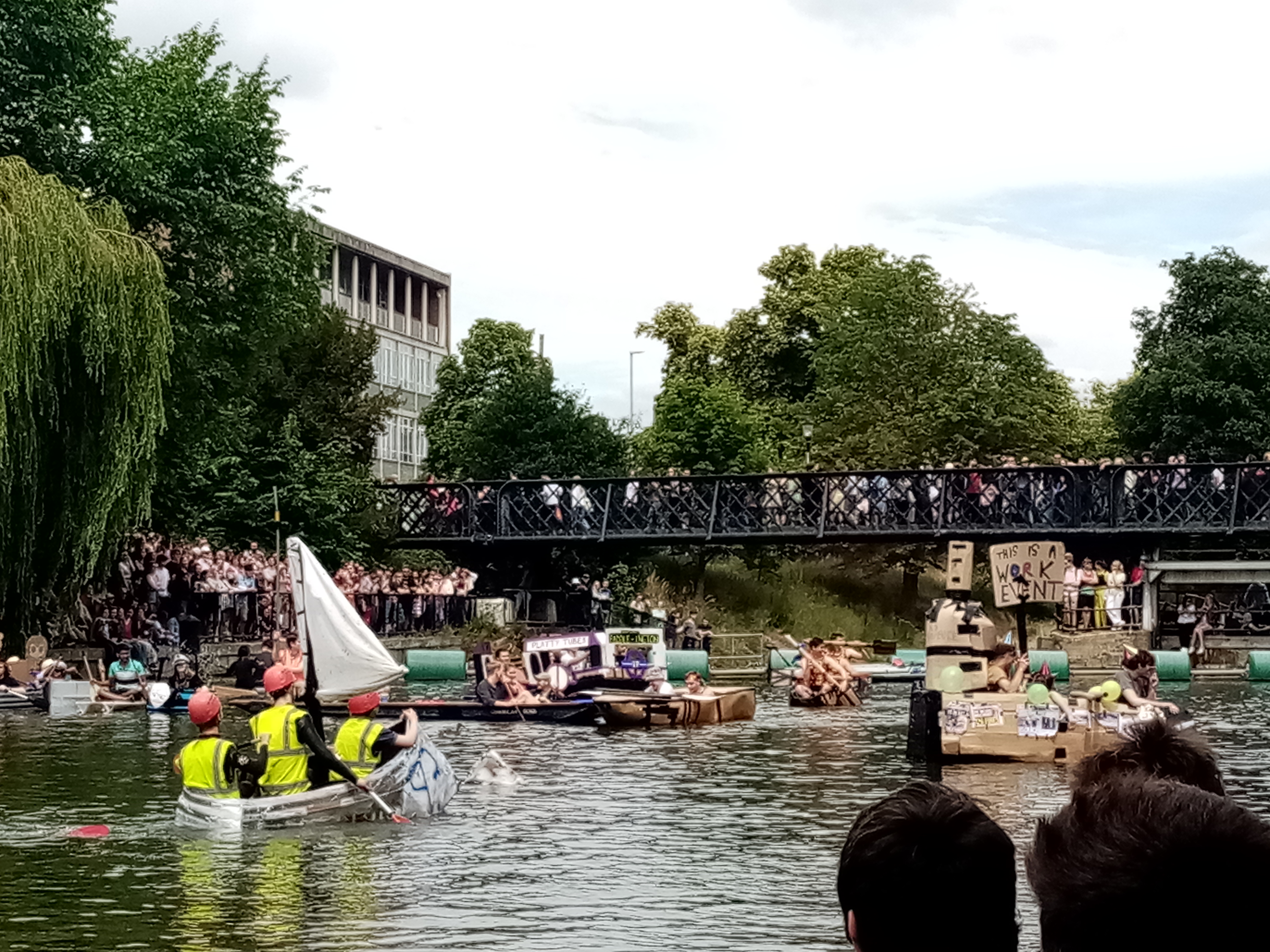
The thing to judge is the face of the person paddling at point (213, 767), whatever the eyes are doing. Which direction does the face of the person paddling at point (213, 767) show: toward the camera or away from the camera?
away from the camera

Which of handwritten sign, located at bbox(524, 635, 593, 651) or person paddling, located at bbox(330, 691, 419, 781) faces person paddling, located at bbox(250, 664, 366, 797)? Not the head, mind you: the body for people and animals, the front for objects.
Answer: the handwritten sign

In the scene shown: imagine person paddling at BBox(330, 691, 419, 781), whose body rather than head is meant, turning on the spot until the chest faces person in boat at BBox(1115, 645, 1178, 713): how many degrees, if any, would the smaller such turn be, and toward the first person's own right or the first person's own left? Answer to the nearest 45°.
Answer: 0° — they already face them

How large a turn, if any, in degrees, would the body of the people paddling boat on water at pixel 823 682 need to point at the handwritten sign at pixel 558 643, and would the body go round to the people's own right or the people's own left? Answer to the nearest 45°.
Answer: approximately 90° to the people's own right

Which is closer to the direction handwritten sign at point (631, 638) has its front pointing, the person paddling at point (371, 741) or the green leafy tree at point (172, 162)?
the person paddling

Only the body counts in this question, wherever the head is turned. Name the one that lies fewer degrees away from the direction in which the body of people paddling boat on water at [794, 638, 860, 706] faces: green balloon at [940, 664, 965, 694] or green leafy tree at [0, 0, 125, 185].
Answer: the green balloon

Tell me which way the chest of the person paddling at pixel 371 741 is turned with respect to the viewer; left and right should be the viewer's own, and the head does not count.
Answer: facing away from the viewer and to the right of the viewer

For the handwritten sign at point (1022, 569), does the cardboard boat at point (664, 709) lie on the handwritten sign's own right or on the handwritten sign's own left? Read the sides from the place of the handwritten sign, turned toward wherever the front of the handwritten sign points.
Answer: on the handwritten sign's own right

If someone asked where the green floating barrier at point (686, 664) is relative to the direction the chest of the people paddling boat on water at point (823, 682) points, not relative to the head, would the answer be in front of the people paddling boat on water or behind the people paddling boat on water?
behind

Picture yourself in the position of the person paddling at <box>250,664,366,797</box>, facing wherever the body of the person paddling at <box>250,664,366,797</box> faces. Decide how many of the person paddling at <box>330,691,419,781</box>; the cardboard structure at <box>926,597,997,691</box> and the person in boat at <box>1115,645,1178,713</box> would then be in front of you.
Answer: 3
